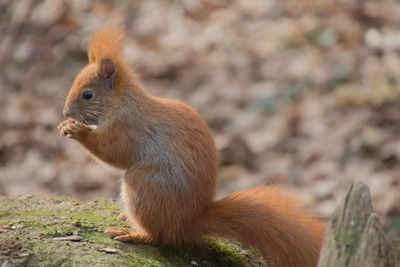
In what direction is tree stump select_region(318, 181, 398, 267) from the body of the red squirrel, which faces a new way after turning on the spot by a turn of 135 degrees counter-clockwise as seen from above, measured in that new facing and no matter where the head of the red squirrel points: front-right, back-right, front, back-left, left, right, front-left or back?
front

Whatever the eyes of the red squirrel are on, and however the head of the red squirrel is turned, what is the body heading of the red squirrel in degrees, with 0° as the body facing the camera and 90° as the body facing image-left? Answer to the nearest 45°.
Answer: approximately 90°
